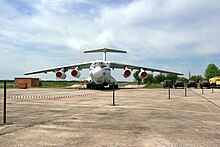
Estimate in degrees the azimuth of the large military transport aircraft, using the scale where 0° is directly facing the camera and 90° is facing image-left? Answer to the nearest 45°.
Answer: approximately 0°
